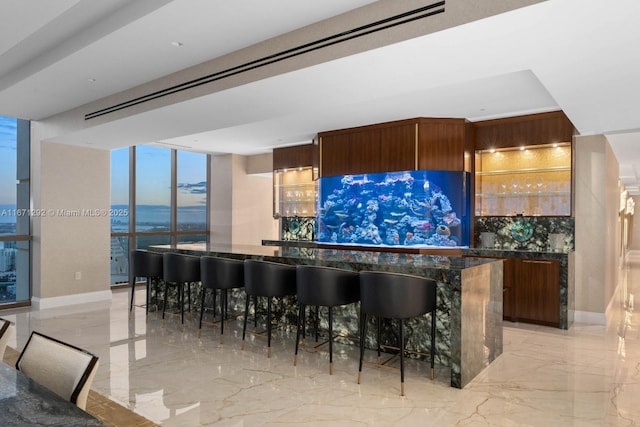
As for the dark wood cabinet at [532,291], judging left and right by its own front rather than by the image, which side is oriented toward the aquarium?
right

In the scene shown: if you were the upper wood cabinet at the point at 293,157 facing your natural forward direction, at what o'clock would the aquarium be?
The aquarium is roughly at 9 o'clock from the upper wood cabinet.

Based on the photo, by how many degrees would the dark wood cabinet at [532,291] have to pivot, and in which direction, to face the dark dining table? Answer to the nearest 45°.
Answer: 0° — it already faces it

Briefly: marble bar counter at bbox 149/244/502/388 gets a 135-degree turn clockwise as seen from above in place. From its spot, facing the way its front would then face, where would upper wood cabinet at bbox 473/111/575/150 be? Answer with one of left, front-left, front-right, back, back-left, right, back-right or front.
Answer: front-right

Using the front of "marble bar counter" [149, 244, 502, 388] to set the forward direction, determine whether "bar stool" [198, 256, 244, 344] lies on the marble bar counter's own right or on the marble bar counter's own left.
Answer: on the marble bar counter's own right

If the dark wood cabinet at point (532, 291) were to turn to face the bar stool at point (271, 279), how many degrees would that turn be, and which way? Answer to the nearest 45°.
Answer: approximately 45° to its right

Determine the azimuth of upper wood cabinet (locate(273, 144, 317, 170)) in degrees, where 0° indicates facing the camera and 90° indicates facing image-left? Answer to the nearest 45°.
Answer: approximately 45°

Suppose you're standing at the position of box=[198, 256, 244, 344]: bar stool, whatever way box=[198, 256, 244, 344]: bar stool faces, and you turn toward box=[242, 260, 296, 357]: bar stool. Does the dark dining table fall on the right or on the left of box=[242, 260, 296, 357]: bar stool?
right

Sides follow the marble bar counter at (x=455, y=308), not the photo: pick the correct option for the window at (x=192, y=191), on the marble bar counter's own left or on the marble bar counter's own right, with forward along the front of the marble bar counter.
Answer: on the marble bar counter's own right

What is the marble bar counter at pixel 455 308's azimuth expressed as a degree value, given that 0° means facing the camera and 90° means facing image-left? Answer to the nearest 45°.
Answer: approximately 45°

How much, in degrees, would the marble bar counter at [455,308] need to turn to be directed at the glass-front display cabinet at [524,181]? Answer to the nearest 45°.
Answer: approximately 180°
